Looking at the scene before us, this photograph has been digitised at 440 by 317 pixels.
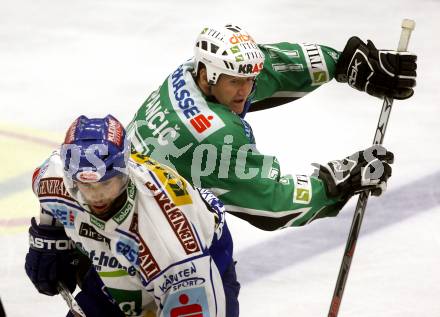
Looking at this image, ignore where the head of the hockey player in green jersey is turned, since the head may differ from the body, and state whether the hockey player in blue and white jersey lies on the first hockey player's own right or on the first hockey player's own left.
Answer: on the first hockey player's own right
